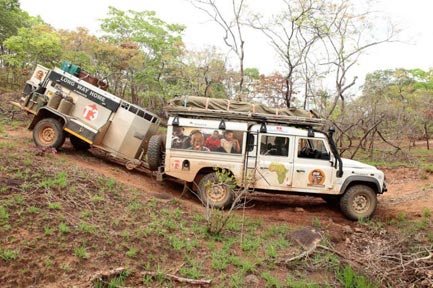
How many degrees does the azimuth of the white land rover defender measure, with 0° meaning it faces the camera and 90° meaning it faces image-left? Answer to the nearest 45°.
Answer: approximately 270°

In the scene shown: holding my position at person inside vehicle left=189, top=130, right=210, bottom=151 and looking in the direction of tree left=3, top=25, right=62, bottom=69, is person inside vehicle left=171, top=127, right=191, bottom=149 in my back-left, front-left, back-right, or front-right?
front-left

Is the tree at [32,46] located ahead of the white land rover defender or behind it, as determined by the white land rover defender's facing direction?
behind
